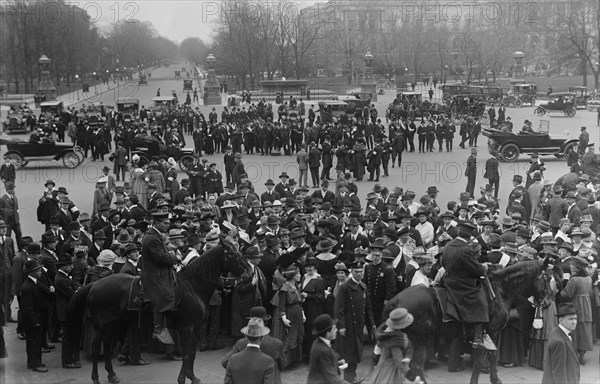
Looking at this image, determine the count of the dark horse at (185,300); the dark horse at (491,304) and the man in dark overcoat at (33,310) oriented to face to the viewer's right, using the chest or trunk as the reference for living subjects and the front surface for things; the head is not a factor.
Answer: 3

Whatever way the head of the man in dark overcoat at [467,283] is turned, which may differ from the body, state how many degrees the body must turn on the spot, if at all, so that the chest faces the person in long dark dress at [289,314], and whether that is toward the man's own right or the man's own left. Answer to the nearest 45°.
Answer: approximately 135° to the man's own left

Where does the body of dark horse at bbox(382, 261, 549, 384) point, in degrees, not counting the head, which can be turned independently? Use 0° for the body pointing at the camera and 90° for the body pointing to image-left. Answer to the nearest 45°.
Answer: approximately 270°

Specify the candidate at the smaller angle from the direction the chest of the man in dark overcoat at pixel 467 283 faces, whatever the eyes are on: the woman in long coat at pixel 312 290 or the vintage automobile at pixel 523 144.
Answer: the vintage automobile

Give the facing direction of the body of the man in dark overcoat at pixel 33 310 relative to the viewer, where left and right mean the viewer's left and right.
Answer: facing to the right of the viewer

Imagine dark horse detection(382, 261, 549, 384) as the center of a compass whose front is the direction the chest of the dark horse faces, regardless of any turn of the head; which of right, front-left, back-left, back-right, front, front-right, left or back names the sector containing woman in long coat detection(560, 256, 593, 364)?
front-left

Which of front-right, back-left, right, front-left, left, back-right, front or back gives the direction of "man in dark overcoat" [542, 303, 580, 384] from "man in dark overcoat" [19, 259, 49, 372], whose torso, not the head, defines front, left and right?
front-right

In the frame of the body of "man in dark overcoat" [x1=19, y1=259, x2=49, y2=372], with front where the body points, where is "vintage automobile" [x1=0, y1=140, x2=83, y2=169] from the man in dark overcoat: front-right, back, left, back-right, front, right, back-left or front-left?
left

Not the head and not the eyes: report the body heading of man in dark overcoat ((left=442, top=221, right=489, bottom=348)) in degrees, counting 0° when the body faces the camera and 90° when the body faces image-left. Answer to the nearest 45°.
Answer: approximately 225°

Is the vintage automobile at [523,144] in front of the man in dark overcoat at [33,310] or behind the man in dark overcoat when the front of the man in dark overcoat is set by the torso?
in front

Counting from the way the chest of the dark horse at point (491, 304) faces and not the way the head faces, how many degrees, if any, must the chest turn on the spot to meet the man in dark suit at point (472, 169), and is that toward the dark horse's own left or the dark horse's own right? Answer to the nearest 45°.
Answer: approximately 90° to the dark horse's own left

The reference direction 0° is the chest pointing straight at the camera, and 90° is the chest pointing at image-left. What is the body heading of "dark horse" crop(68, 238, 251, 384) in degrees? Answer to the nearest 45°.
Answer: approximately 270°

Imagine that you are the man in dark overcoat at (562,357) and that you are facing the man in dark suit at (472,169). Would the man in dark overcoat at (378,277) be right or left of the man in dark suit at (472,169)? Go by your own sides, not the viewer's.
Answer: left
